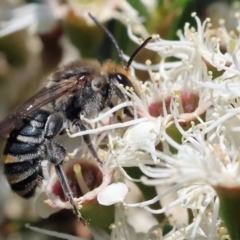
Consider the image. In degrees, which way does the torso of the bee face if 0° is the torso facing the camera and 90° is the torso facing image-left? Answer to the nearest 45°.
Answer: approximately 270°
